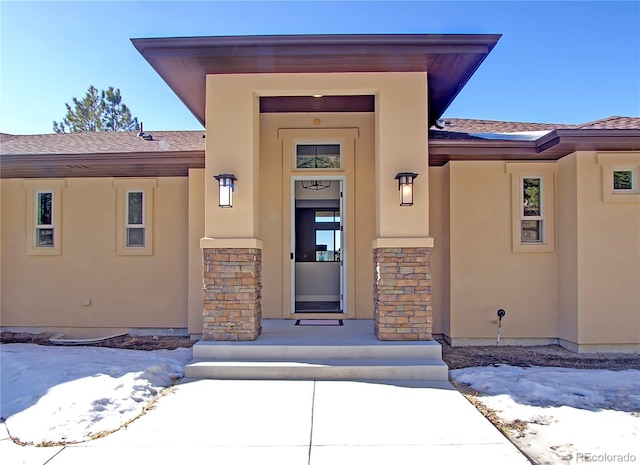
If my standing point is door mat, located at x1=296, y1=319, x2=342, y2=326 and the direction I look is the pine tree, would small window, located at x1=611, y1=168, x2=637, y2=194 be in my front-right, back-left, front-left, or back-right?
back-right

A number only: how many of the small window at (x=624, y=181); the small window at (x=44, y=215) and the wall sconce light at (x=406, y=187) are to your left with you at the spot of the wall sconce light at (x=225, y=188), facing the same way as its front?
2

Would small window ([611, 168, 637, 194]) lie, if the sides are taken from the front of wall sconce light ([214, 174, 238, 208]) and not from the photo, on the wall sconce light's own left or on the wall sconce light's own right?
on the wall sconce light's own left

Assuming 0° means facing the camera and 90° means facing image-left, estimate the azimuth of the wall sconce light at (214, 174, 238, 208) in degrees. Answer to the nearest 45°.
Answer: approximately 0°

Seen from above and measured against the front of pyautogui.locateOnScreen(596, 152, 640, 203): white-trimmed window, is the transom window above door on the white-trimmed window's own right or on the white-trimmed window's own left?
on the white-trimmed window's own right

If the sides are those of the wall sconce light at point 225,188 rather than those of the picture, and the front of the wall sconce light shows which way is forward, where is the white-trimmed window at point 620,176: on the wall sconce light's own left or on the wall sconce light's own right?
on the wall sconce light's own left

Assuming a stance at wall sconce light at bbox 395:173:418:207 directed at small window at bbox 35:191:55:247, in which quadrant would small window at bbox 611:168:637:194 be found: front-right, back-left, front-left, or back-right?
back-right

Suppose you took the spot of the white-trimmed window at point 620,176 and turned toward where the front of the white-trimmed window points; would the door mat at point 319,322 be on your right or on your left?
on your right

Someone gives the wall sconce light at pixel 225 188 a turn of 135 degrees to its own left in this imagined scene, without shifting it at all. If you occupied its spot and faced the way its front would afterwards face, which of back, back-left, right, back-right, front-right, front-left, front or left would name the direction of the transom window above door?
front

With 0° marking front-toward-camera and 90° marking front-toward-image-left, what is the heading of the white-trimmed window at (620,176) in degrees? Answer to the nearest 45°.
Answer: approximately 0°

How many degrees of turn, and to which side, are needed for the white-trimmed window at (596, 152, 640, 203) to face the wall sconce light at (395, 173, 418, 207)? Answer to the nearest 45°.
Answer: approximately 45° to its right

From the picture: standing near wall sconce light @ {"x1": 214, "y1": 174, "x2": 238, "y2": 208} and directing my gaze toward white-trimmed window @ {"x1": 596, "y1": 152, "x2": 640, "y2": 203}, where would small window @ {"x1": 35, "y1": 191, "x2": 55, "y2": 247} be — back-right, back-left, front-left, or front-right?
back-left

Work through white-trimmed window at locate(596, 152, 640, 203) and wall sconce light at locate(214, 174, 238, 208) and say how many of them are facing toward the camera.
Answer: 2

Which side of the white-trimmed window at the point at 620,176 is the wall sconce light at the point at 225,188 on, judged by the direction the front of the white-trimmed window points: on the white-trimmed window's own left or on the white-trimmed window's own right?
on the white-trimmed window's own right
